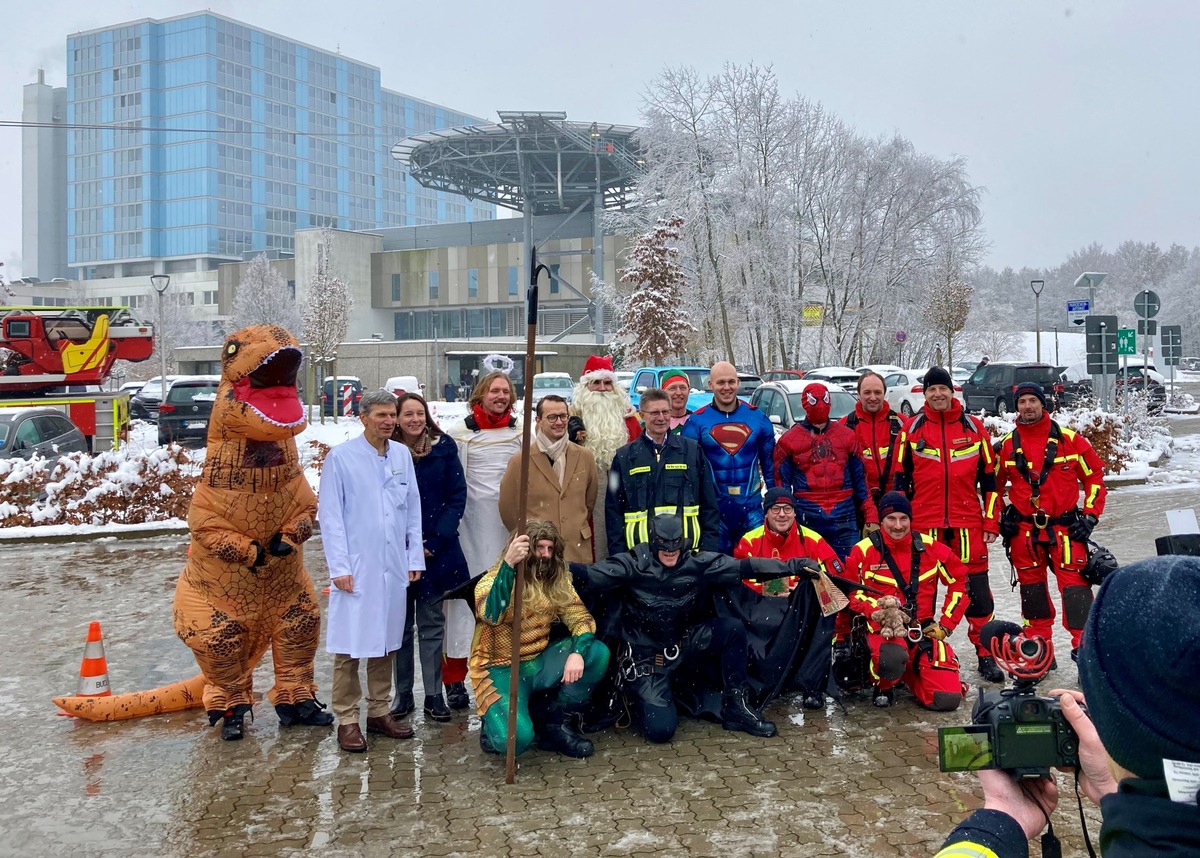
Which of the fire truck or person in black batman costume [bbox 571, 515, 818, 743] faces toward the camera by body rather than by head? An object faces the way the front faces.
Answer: the person in black batman costume

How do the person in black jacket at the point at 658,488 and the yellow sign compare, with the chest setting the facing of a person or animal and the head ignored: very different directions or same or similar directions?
same or similar directions

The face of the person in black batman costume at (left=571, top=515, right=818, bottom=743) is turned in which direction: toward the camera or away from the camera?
toward the camera

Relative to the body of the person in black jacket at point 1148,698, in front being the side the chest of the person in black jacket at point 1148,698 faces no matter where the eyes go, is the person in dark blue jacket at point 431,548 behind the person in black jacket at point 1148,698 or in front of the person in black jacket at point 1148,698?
in front

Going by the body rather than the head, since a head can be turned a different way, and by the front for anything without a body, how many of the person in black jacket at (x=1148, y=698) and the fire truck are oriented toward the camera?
0

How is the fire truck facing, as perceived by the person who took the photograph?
facing to the left of the viewer

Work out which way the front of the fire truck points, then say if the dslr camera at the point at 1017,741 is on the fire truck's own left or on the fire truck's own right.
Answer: on the fire truck's own left

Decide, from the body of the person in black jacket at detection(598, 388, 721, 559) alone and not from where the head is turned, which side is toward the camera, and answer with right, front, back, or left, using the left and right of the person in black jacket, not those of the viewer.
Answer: front

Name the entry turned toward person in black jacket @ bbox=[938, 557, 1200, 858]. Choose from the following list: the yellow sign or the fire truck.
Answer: the yellow sign

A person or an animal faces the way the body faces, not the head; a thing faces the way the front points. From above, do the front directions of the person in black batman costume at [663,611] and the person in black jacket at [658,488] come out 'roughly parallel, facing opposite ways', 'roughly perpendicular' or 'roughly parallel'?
roughly parallel

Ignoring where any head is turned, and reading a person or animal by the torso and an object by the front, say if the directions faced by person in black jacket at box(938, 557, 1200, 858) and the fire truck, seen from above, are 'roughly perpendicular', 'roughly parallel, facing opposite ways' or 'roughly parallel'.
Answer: roughly perpendicular

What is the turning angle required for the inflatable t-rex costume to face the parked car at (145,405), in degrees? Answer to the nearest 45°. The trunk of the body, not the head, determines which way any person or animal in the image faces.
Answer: approximately 135° to its left

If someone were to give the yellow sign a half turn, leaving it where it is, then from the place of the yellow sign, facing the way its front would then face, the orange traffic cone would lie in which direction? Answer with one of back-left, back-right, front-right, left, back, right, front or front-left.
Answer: back

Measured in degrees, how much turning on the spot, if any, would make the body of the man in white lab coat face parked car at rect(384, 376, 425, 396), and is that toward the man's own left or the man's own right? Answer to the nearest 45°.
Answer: approximately 135° to the man's own left

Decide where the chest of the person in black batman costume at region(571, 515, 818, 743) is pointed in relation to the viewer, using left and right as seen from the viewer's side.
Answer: facing the viewer

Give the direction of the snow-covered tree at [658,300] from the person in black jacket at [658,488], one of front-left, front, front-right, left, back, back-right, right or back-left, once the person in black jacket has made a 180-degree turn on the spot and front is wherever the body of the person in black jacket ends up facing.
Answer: front
